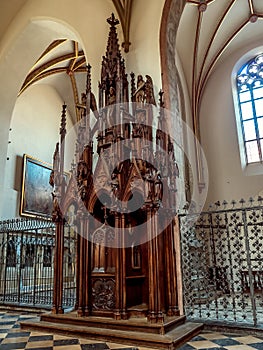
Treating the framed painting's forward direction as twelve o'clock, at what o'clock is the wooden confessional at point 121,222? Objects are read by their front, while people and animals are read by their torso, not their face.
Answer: The wooden confessional is roughly at 1 o'clock from the framed painting.

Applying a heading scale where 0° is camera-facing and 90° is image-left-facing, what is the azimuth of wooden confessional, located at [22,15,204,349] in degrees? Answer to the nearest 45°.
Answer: approximately 45°

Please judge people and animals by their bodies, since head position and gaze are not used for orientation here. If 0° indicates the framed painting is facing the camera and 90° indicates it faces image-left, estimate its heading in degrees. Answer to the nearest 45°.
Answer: approximately 315°

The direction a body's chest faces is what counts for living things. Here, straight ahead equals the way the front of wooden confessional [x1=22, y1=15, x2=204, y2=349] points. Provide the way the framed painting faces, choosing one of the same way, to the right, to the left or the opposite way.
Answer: to the left

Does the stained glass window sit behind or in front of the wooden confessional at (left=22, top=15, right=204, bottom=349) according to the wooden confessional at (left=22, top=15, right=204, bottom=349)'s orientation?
behind

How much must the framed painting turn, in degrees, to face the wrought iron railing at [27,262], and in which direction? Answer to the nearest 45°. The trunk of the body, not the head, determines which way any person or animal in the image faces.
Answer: approximately 45° to its right

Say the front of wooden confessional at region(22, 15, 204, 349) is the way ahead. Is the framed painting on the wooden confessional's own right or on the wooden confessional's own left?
on the wooden confessional's own right

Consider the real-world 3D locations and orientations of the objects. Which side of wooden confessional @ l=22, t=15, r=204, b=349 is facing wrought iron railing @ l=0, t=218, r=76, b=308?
right
